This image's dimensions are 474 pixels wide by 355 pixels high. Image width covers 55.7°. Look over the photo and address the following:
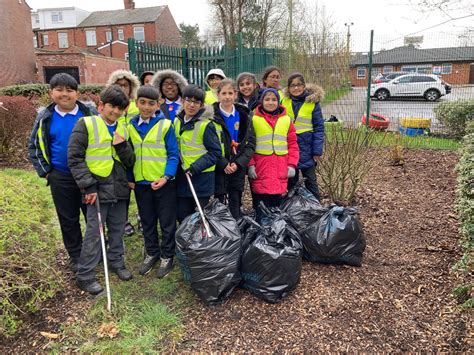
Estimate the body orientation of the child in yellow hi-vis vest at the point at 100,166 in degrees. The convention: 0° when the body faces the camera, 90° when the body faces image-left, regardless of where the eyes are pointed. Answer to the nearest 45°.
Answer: approximately 315°

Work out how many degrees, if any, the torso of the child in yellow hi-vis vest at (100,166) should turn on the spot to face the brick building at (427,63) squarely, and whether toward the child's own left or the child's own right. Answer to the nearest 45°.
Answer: approximately 90° to the child's own left

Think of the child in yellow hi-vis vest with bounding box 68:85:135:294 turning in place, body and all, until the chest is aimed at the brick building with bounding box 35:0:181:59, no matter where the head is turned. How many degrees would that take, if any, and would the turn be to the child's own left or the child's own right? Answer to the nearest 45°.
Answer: approximately 135° to the child's own left

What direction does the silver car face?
to the viewer's left

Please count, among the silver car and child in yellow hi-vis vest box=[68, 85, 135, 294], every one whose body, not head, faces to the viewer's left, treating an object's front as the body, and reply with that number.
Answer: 1

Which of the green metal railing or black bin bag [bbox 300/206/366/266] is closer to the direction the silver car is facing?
the green metal railing
